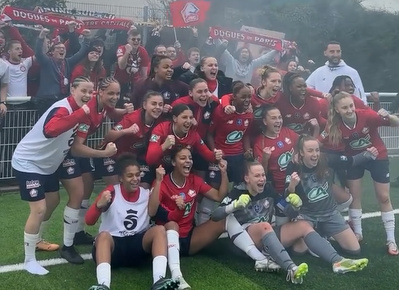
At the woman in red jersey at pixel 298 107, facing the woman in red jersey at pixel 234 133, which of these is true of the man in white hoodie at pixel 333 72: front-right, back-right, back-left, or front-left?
back-right

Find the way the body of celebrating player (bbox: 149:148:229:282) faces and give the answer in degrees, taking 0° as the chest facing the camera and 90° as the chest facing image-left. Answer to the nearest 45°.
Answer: approximately 0°

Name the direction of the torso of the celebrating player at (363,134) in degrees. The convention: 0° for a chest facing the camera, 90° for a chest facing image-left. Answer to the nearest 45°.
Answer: approximately 0°

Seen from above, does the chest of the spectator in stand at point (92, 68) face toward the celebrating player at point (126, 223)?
yes

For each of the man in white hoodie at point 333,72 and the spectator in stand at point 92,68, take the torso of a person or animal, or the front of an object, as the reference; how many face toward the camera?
2

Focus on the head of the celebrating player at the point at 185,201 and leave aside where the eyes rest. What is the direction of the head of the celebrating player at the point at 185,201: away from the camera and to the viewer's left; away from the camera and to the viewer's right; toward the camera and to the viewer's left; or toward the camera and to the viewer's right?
toward the camera and to the viewer's right

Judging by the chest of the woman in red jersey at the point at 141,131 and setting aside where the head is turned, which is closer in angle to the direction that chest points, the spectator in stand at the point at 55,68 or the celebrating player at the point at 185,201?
the celebrating player

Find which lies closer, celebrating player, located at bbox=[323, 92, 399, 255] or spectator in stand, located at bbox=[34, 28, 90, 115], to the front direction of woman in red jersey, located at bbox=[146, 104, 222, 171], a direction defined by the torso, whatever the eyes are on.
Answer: the celebrating player

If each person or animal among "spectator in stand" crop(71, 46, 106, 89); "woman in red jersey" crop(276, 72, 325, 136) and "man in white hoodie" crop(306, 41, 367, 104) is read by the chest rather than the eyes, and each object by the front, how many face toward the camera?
3
